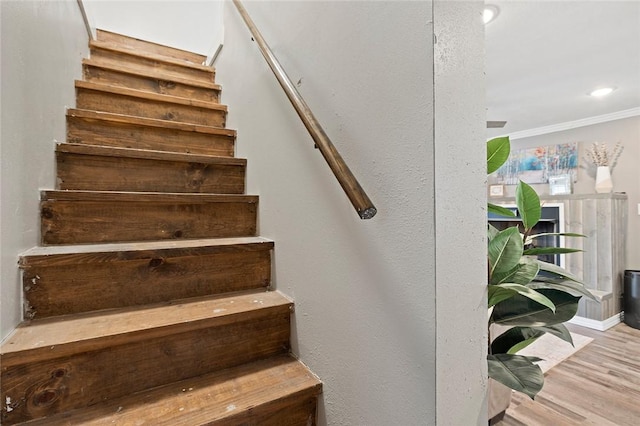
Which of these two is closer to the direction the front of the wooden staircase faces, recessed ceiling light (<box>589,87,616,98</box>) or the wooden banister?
the wooden banister

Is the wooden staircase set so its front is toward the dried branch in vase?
no

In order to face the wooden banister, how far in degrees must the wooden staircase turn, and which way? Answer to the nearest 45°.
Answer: approximately 45° to its left

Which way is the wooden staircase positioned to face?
toward the camera

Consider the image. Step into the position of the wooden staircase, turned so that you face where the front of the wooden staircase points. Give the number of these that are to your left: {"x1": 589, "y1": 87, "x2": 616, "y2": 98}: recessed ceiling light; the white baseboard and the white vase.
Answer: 3

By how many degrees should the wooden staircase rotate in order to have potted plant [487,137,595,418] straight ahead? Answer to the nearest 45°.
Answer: approximately 45° to its left

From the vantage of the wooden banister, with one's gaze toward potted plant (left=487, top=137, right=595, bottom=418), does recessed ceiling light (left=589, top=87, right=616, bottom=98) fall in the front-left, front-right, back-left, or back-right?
front-left

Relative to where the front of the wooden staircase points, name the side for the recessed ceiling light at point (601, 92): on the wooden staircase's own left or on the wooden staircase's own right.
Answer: on the wooden staircase's own left

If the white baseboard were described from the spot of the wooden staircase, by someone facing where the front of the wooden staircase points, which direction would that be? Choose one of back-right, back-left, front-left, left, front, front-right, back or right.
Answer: left

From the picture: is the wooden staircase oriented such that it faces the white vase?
no

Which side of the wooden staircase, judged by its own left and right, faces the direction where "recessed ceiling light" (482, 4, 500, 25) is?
left
